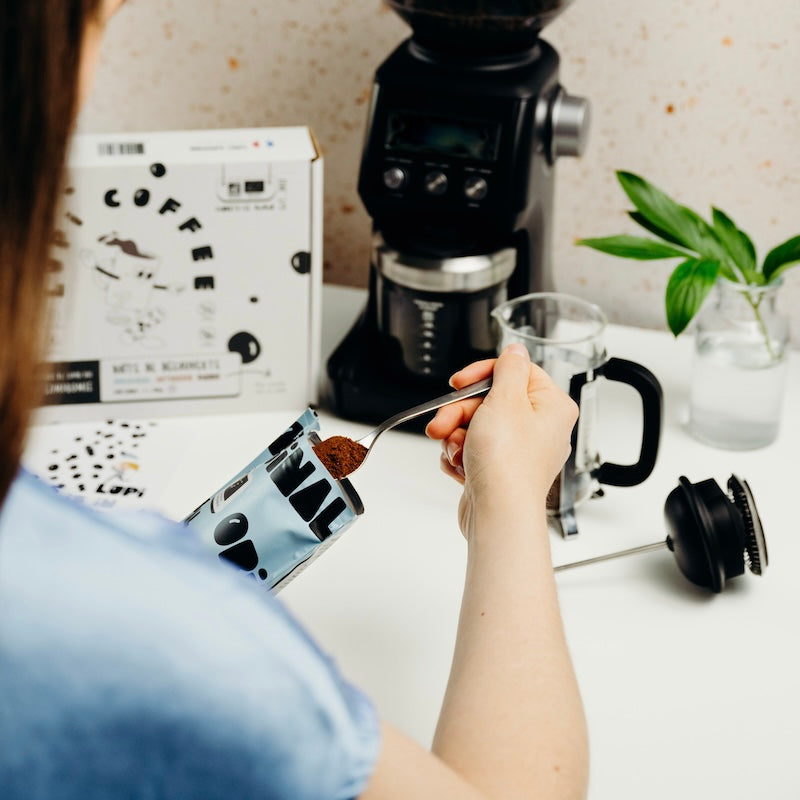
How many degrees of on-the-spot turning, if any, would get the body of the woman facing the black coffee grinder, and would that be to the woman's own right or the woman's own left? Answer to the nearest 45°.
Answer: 0° — they already face it

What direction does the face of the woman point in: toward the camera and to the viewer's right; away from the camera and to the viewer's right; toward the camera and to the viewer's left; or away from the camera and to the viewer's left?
away from the camera and to the viewer's right

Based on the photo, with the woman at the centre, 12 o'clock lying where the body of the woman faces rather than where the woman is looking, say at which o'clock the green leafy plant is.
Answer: The green leafy plant is roughly at 1 o'clock from the woman.

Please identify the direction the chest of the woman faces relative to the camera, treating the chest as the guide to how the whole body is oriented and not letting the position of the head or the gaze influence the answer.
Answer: away from the camera

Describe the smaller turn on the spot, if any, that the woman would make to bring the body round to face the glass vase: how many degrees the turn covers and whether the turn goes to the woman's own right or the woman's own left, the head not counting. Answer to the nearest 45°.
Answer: approximately 45° to the woman's own right

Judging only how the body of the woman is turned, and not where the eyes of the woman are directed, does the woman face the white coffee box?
yes
